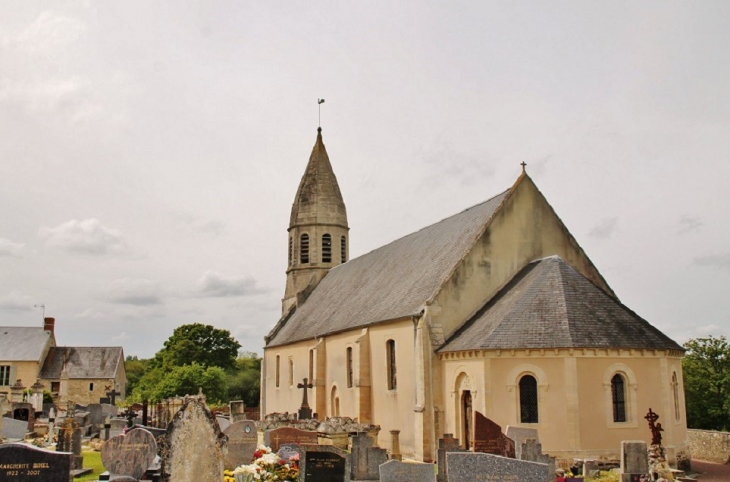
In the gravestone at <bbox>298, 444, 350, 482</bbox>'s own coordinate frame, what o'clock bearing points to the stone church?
The stone church is roughly at 7 o'clock from the gravestone.

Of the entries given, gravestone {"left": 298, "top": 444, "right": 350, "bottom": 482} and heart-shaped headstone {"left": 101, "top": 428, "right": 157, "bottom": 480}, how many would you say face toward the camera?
2

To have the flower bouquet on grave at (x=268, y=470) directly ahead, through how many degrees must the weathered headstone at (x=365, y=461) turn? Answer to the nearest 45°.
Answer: approximately 90° to its right

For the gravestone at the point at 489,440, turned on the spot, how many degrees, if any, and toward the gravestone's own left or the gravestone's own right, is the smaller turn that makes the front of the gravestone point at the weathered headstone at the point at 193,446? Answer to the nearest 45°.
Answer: approximately 45° to the gravestone's own right

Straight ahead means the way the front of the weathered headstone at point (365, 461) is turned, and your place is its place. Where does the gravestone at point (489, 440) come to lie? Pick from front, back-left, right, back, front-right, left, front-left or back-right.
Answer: back-left

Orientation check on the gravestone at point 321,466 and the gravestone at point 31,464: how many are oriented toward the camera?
2

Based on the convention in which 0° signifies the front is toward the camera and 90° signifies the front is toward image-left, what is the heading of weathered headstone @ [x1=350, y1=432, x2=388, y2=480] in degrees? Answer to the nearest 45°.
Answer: approximately 0°

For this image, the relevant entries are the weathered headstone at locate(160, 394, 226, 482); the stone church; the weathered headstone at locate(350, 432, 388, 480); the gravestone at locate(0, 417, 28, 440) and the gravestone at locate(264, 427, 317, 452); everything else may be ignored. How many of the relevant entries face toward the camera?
4

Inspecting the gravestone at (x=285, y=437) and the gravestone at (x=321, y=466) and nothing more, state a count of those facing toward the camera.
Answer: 2
